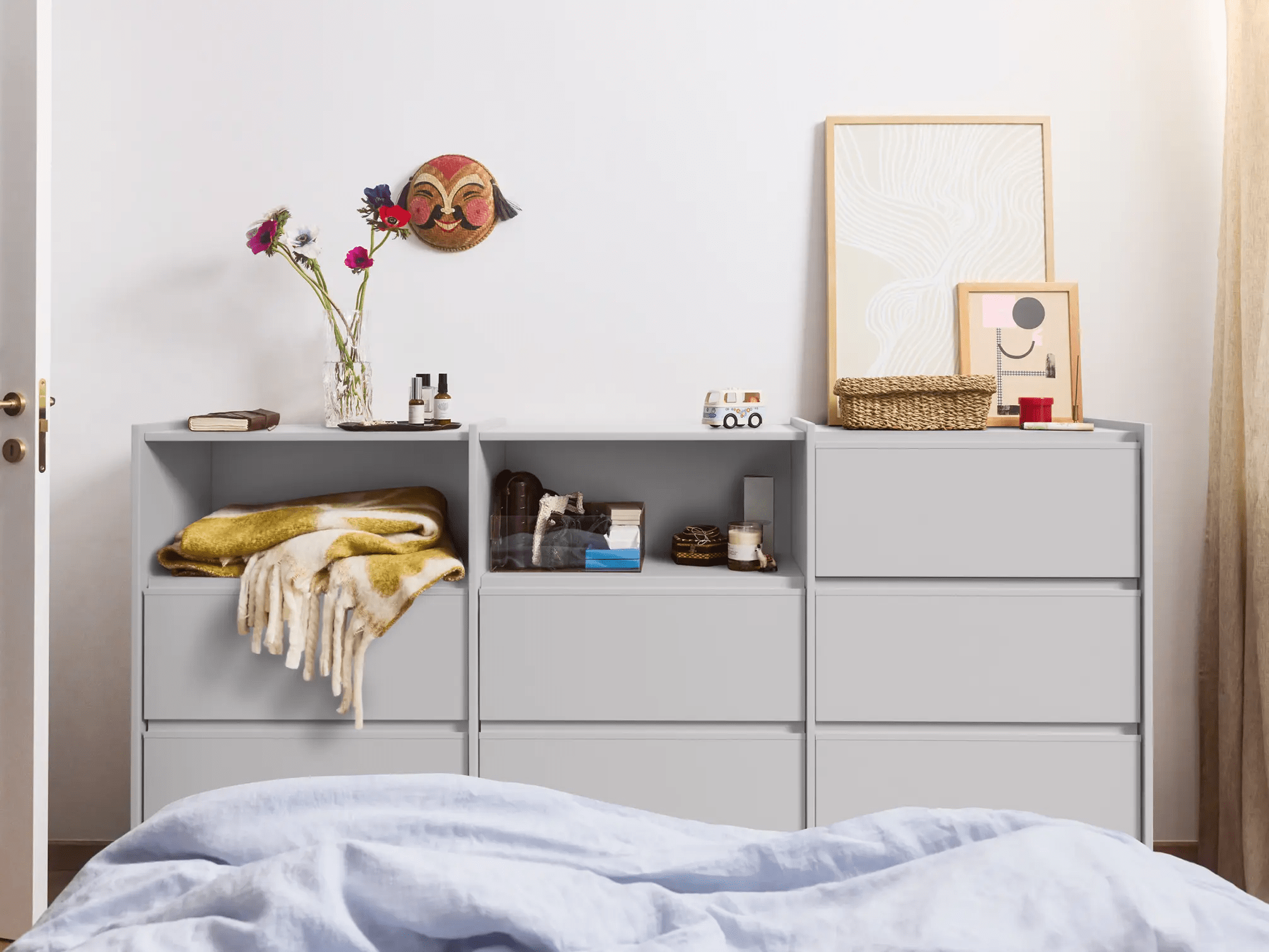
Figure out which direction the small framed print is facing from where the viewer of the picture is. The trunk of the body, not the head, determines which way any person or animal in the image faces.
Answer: facing the viewer

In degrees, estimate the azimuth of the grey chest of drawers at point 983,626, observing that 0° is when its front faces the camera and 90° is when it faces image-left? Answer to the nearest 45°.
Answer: approximately 0°

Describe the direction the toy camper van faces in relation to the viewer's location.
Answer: facing the viewer and to the left of the viewer

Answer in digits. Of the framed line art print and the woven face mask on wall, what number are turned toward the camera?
2

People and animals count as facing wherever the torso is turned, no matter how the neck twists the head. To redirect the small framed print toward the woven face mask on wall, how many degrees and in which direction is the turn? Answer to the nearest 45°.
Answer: approximately 90° to its right

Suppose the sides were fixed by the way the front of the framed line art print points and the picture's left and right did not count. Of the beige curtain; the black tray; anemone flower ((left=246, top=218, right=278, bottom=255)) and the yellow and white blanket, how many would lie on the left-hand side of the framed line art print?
1

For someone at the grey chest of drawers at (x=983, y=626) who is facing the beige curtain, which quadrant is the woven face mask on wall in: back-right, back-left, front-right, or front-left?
back-left
